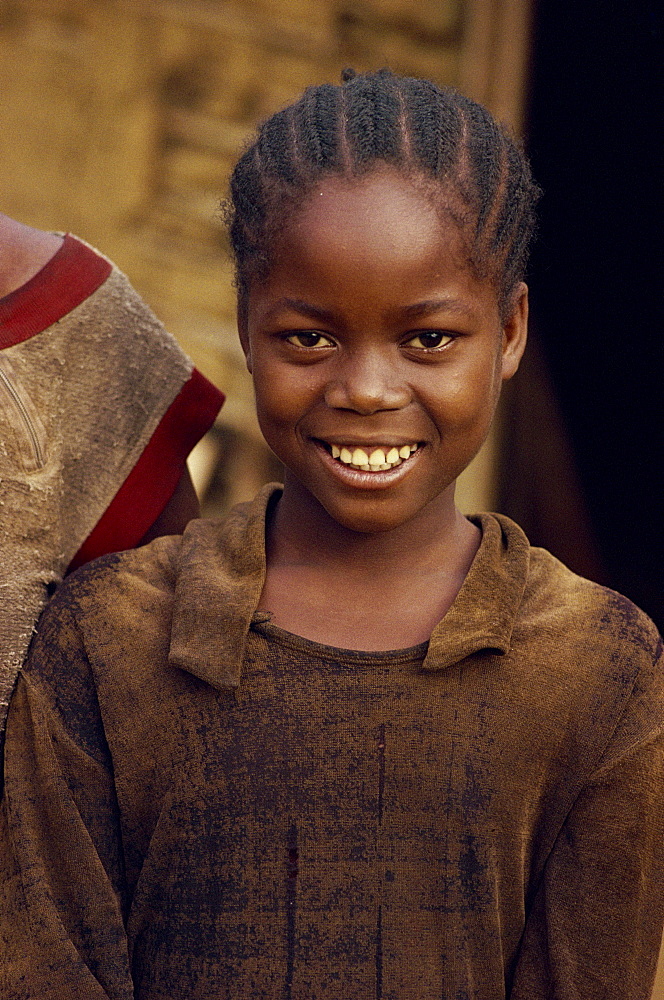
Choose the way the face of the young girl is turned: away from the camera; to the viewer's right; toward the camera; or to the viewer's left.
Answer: toward the camera

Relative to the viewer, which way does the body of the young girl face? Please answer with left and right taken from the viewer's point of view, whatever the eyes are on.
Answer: facing the viewer
